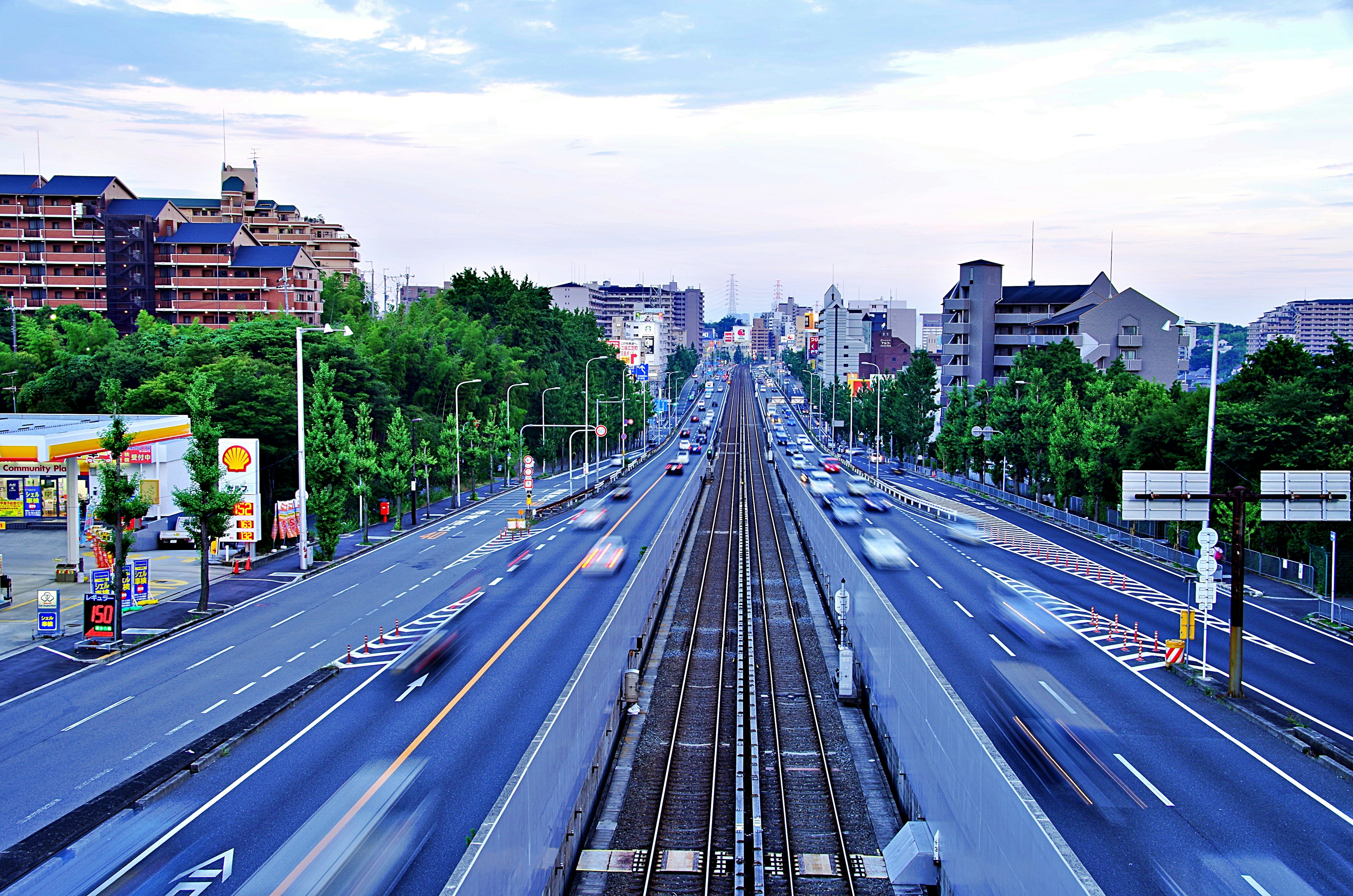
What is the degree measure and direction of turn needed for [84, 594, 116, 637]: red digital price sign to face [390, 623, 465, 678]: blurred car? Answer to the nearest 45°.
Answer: approximately 45° to its left

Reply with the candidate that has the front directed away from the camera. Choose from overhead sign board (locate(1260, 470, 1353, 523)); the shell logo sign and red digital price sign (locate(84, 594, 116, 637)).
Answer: the overhead sign board

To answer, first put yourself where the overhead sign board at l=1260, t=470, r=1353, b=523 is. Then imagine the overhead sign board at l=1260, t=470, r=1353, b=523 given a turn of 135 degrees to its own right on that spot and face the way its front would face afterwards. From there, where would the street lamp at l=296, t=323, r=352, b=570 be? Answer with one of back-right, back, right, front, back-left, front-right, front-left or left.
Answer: back-right

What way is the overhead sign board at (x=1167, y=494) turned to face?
away from the camera

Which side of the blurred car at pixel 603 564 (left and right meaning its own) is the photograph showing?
back

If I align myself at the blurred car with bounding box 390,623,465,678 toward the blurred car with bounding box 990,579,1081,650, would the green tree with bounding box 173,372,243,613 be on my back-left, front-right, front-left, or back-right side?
back-left

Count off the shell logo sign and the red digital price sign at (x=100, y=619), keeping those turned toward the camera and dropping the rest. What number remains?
2

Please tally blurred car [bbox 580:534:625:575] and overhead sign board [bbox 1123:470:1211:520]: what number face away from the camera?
2

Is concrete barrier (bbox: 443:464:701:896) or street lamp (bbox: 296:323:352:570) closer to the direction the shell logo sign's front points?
the concrete barrier

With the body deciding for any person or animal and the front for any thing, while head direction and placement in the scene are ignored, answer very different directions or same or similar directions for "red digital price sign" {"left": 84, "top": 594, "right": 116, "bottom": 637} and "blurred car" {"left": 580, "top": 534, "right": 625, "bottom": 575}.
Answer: very different directions

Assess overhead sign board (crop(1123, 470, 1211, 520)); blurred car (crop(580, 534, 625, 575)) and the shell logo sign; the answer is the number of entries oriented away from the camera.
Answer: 2

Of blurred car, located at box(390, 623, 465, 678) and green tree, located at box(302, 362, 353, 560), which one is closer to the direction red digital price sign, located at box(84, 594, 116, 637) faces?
the blurred car

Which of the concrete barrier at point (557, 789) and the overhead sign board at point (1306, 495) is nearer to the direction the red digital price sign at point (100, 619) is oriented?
the concrete barrier

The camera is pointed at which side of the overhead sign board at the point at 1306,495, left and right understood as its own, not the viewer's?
back
